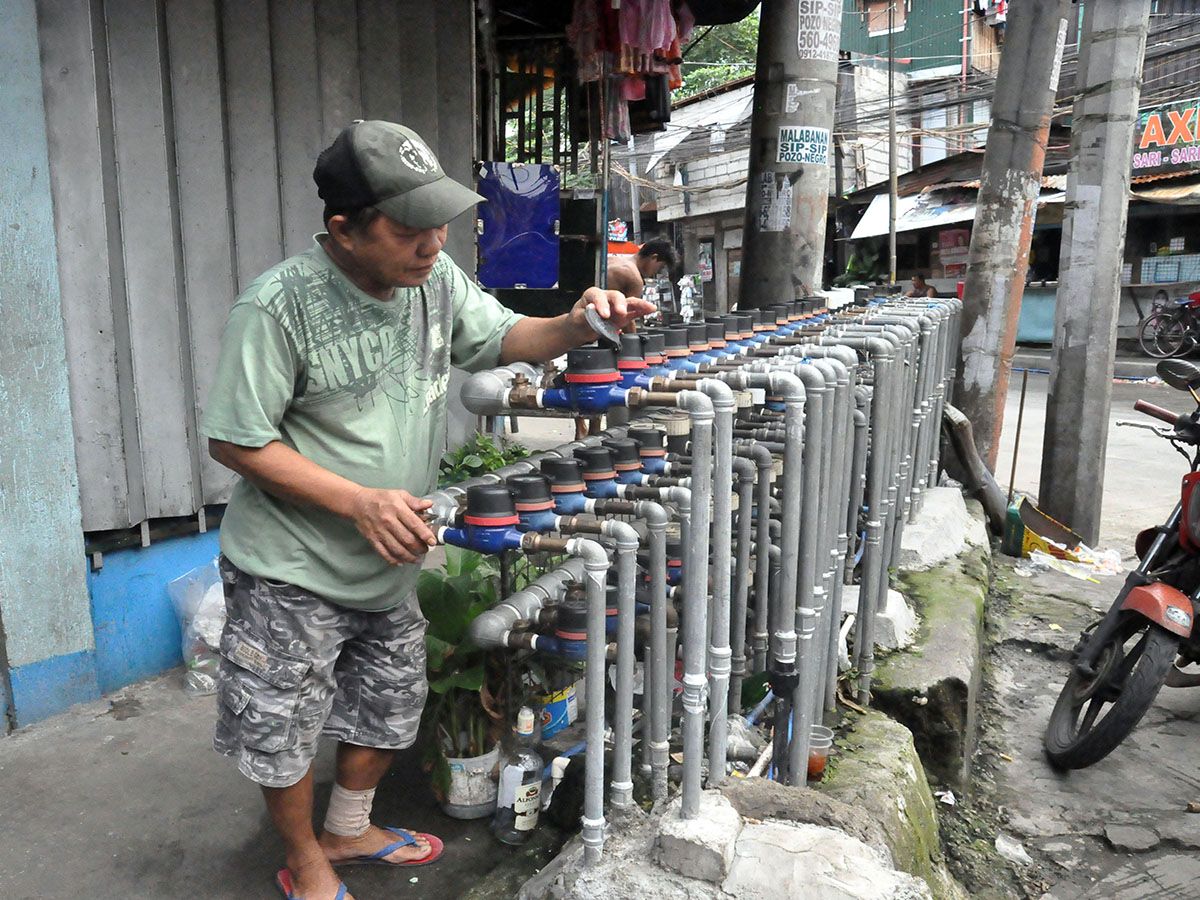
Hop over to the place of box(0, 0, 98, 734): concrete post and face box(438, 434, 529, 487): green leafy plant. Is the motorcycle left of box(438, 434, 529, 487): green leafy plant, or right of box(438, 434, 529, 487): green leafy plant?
right

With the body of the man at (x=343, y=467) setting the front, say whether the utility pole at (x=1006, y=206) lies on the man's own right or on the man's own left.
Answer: on the man's own left

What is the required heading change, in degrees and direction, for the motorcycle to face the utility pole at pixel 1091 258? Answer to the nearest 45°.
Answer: approximately 135° to its right

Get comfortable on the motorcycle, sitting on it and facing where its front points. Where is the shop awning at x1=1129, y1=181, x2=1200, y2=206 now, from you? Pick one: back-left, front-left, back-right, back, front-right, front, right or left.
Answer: back-right

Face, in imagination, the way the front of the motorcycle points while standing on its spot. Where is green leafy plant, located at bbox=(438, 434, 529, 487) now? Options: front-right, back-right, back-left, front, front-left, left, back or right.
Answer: front-right

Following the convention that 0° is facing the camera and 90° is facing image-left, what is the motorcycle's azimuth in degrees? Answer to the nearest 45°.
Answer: approximately 45°

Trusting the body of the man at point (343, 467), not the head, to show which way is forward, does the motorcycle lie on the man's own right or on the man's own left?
on the man's own left

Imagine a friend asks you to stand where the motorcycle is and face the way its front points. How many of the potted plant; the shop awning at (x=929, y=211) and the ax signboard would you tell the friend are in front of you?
1

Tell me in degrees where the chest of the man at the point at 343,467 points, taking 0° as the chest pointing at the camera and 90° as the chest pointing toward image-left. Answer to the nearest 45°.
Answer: approximately 315°

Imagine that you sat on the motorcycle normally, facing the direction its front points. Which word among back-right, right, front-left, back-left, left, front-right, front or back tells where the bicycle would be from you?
back-right

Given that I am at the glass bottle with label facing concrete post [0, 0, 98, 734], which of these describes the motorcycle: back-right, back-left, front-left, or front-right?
back-right

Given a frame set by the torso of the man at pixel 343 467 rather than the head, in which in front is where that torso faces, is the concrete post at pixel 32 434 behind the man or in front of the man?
behind

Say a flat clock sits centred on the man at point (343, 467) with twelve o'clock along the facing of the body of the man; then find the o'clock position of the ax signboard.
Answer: The ax signboard is roughly at 9 o'clock from the man.
